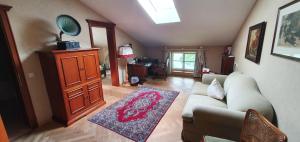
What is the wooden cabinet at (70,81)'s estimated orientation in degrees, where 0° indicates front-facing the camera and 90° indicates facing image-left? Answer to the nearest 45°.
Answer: approximately 315°

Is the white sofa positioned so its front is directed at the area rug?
yes

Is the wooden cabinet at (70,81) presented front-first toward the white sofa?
yes

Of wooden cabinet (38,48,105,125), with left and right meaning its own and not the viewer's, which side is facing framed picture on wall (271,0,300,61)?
front

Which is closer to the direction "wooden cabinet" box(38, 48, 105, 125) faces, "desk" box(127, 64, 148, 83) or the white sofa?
the white sofa

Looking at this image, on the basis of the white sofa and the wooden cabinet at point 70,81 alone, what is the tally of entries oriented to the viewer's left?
1

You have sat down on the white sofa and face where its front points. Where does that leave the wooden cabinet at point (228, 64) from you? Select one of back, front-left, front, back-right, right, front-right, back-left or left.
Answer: right

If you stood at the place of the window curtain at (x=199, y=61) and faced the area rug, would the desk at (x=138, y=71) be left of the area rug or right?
right

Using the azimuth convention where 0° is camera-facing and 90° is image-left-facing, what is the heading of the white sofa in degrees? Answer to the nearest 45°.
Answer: approximately 90°

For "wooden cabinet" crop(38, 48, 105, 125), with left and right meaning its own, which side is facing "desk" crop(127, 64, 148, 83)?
left

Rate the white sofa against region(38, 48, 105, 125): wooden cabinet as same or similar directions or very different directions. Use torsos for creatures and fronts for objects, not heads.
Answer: very different directions

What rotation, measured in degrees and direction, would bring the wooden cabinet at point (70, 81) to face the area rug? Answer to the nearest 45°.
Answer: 0° — it already faces it

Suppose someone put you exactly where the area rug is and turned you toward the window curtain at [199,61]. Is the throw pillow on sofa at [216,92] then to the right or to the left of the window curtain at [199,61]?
right
